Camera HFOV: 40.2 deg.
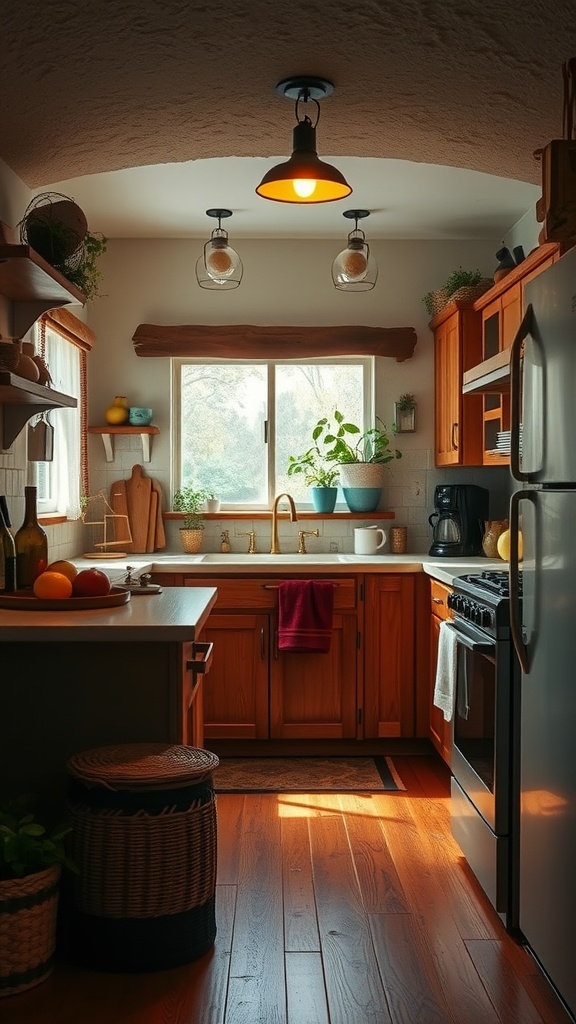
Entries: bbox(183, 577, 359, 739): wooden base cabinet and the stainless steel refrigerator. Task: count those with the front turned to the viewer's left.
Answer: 1

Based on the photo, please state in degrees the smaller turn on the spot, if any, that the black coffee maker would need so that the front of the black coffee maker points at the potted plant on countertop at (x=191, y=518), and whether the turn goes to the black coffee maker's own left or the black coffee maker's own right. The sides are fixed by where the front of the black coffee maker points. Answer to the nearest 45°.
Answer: approximately 45° to the black coffee maker's own right

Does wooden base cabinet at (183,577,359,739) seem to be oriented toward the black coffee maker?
no

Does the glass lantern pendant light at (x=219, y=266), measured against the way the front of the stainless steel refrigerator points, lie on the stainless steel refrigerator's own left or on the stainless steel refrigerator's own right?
on the stainless steel refrigerator's own right

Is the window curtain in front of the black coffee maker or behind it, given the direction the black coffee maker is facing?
in front

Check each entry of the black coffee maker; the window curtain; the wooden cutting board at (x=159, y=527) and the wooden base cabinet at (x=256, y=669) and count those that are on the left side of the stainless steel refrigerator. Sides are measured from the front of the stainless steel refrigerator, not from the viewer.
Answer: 0

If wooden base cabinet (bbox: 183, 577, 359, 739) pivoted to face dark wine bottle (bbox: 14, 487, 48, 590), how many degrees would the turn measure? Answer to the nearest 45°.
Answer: approximately 45° to its right

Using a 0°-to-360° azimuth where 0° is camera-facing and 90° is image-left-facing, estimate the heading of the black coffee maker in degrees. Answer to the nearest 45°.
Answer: approximately 45°

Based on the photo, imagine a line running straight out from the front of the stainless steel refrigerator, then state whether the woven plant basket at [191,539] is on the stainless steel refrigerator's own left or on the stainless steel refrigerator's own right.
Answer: on the stainless steel refrigerator's own right

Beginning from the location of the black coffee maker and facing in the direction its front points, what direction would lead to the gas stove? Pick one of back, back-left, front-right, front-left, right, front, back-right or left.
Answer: front-left

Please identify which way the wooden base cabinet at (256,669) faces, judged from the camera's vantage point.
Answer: facing the viewer

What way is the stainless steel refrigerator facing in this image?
to the viewer's left

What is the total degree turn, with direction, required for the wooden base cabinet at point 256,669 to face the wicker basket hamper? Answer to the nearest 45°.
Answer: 0° — it already faces it

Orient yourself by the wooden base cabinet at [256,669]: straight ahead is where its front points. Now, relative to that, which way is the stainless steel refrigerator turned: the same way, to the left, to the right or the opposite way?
to the right

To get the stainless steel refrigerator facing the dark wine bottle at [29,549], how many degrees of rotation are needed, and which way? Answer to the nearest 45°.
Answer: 0° — it already faces it
